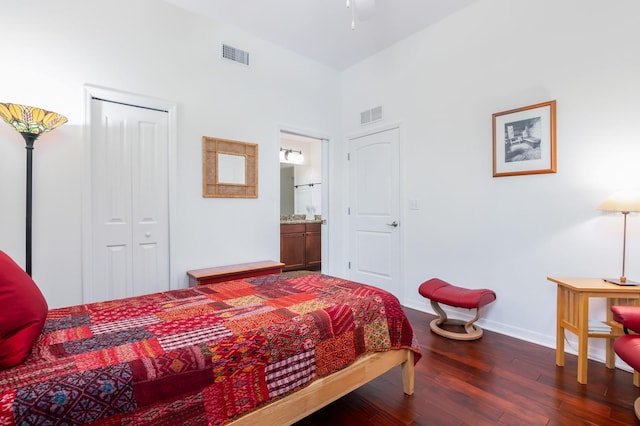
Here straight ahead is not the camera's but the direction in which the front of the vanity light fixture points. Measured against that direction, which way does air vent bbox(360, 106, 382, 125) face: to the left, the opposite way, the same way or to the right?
to the right

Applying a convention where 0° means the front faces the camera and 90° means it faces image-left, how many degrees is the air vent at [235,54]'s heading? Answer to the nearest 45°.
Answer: approximately 315°

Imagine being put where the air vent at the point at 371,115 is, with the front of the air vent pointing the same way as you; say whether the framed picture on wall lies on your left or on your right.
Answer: on your left

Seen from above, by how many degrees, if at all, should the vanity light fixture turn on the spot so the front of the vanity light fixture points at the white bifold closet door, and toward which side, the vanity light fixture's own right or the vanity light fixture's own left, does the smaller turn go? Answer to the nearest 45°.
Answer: approximately 90° to the vanity light fixture's own right

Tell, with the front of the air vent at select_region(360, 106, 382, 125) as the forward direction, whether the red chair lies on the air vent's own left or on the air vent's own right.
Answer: on the air vent's own left

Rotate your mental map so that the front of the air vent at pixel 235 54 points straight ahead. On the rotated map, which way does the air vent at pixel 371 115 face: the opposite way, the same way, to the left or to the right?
to the right

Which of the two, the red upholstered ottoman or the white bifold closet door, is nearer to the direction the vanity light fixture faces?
the red upholstered ottoman

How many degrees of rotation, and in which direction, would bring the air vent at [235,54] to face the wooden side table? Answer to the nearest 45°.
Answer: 0° — it already faces it

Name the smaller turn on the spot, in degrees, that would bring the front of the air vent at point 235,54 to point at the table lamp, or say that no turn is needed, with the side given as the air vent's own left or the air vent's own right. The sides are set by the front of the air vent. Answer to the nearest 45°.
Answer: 0° — it already faces it

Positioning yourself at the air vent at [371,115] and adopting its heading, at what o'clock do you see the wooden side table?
The wooden side table is roughly at 9 o'clock from the air vent.

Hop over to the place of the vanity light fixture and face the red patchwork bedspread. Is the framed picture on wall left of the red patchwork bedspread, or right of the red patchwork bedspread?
left
